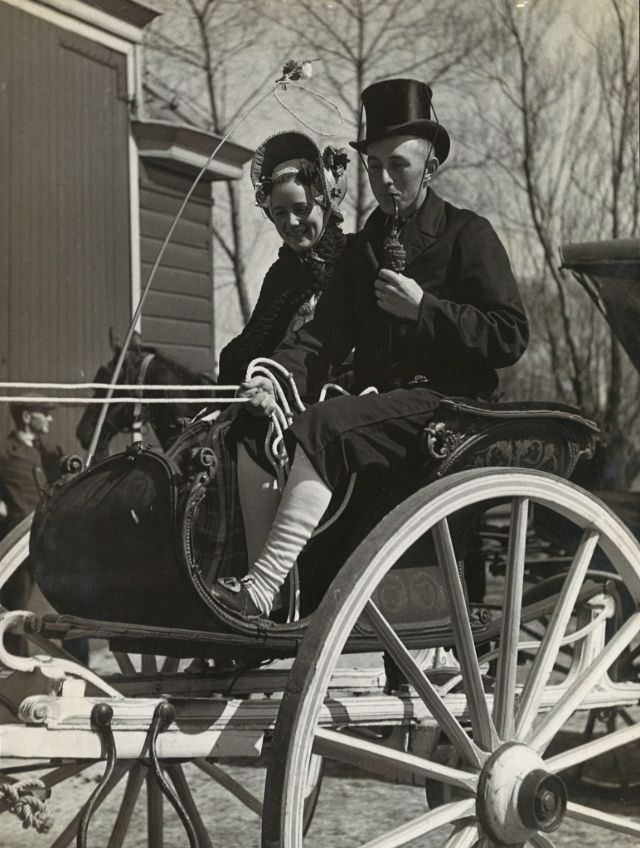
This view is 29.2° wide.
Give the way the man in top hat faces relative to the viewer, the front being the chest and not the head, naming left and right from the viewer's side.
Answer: facing the viewer and to the left of the viewer

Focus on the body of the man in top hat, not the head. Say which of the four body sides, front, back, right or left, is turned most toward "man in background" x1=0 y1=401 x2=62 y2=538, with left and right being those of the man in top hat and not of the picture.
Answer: right

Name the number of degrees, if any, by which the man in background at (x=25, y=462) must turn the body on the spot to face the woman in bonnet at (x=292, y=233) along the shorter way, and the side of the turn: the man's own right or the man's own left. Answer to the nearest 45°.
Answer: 0° — they already face them

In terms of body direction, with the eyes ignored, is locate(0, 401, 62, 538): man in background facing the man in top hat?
yes

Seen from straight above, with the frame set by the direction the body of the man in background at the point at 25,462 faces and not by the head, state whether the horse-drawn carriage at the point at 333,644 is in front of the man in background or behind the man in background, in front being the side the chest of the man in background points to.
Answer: in front

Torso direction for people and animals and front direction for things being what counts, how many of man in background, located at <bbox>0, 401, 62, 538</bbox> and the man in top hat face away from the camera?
0

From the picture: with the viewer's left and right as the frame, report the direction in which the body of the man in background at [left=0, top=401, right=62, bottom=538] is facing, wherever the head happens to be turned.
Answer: facing the viewer and to the right of the viewer

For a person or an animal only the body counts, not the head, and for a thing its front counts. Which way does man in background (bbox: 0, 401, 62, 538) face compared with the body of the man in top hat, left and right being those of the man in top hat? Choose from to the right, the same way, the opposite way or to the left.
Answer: to the left
